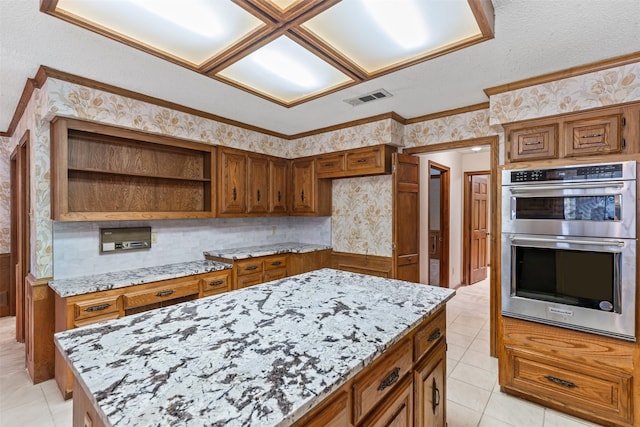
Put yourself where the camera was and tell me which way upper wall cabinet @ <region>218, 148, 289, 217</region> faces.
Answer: facing the viewer and to the right of the viewer

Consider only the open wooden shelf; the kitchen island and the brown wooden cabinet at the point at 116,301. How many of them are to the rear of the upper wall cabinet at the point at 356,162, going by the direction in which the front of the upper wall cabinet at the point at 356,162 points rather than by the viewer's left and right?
0

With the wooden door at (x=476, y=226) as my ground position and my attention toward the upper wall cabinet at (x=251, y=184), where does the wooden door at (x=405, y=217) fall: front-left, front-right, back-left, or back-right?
front-left

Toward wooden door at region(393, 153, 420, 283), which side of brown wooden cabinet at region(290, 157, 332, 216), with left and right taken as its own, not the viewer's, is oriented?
left

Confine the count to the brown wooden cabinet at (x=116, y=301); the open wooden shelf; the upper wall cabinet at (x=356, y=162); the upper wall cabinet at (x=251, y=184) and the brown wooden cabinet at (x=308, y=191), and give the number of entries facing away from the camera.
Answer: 0

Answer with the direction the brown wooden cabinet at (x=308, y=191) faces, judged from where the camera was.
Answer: facing the viewer and to the left of the viewer

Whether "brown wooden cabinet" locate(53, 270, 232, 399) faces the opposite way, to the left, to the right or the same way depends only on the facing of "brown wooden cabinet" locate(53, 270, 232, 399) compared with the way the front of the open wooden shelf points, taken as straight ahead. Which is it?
the same way

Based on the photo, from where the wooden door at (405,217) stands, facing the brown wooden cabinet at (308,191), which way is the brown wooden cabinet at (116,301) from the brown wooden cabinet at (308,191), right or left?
left

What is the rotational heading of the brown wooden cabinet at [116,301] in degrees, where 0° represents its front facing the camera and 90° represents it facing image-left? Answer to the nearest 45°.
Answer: approximately 315°

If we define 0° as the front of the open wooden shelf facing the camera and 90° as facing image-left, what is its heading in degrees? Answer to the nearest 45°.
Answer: approximately 315°

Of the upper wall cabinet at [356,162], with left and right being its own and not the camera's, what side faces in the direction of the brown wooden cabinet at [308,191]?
right

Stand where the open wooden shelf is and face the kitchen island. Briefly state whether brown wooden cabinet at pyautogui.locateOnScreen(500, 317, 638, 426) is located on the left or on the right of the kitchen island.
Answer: left

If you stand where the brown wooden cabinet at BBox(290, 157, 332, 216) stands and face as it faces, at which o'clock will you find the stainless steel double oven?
The stainless steel double oven is roughly at 9 o'clock from the brown wooden cabinet.

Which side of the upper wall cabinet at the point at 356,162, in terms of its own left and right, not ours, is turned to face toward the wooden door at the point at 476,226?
back

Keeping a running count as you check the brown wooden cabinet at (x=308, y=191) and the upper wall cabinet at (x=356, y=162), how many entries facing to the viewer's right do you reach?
0

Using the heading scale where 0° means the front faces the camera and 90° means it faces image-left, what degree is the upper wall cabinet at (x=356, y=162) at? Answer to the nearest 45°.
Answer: approximately 45°
